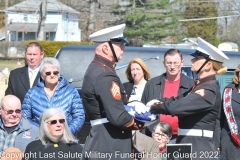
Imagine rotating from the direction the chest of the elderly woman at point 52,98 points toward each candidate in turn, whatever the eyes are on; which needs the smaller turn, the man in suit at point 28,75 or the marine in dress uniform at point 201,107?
the marine in dress uniform

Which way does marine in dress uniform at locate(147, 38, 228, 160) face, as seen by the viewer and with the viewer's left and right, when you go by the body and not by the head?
facing to the left of the viewer

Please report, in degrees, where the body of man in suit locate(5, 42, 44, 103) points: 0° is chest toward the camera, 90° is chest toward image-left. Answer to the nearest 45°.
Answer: approximately 0°

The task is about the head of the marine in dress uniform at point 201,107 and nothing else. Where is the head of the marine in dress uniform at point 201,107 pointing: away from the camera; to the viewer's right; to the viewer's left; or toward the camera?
to the viewer's left

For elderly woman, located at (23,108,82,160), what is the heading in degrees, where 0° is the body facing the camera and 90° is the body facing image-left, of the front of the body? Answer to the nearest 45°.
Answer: approximately 315°

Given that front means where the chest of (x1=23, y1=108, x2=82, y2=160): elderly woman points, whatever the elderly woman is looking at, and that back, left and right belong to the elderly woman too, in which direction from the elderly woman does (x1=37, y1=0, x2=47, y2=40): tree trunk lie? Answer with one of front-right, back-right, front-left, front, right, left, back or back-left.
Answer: back-left

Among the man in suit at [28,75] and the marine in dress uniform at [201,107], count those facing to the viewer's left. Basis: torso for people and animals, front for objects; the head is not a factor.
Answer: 1

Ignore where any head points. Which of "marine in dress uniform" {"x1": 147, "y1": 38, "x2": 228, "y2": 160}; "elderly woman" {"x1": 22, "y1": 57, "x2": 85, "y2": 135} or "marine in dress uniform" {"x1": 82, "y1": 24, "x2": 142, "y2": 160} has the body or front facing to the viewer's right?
"marine in dress uniform" {"x1": 82, "y1": 24, "x2": 142, "y2": 160}

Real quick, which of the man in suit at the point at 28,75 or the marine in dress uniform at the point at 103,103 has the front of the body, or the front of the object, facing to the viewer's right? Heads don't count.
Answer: the marine in dress uniform

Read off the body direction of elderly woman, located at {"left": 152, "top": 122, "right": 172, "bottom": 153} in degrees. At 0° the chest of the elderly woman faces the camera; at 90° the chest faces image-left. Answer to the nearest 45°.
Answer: approximately 45°
